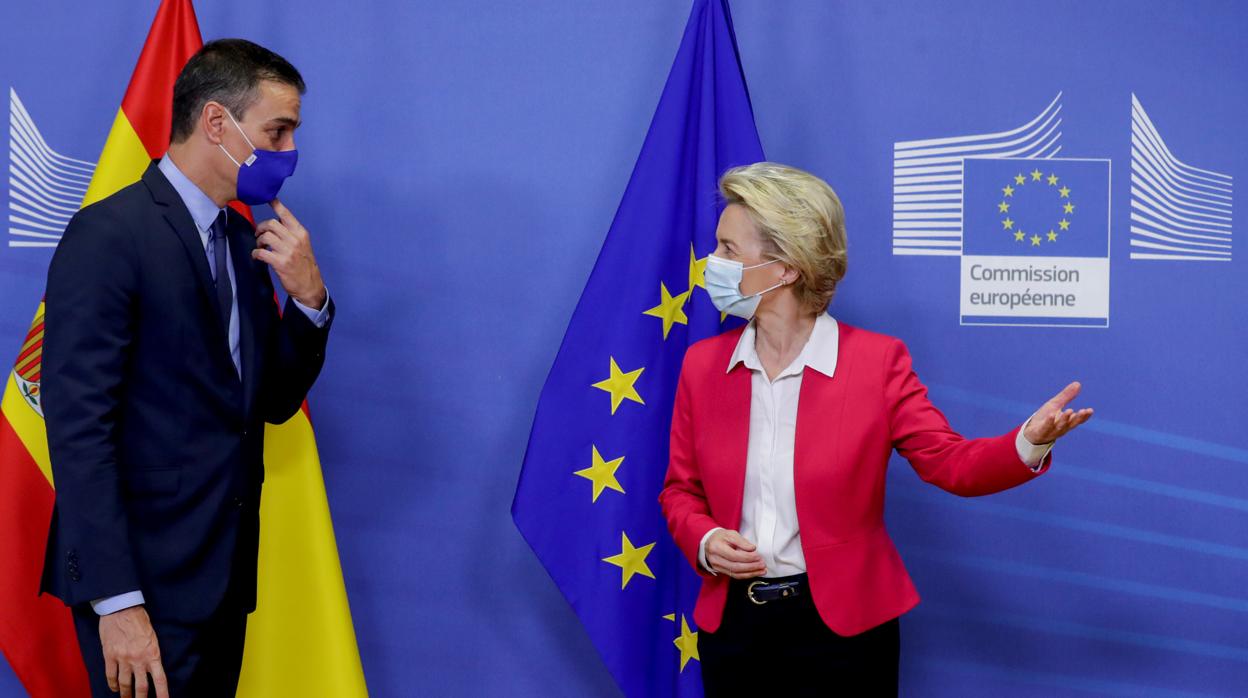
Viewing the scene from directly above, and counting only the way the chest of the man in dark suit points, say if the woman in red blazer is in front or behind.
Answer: in front

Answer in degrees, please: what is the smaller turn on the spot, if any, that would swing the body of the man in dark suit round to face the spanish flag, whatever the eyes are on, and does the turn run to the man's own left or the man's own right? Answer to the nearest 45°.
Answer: approximately 135° to the man's own left

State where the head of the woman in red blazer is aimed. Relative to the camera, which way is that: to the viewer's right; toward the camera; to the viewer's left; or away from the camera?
to the viewer's left

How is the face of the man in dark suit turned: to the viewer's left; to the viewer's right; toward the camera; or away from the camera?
to the viewer's right

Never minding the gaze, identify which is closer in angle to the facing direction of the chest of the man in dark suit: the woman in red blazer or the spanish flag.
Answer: the woman in red blazer
